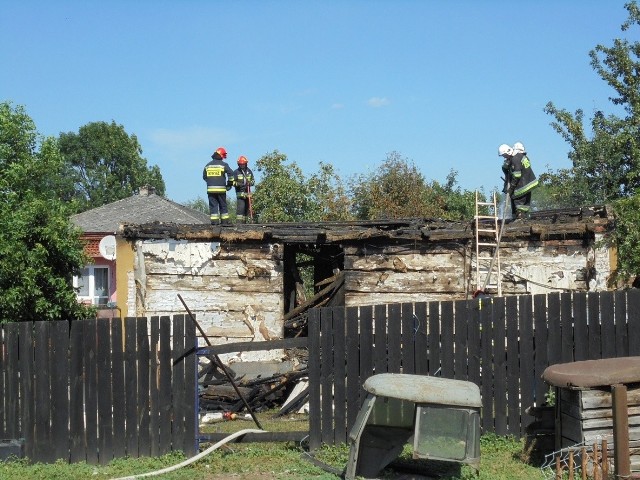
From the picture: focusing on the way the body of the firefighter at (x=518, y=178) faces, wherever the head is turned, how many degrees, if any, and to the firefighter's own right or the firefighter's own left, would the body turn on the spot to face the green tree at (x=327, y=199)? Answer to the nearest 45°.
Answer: approximately 45° to the firefighter's own right

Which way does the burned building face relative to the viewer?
toward the camera

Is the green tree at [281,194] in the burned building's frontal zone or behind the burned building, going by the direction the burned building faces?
behind

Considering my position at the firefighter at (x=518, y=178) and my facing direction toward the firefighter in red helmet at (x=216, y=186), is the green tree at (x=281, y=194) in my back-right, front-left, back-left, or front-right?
front-right

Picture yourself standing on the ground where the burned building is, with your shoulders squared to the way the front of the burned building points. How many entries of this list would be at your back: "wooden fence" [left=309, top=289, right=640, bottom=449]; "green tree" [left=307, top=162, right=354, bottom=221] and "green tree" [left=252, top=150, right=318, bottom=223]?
2

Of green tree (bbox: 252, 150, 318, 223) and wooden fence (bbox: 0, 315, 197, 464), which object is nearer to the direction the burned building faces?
the wooden fence

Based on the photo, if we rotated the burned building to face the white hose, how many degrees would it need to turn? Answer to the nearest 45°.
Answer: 0° — it already faces it
